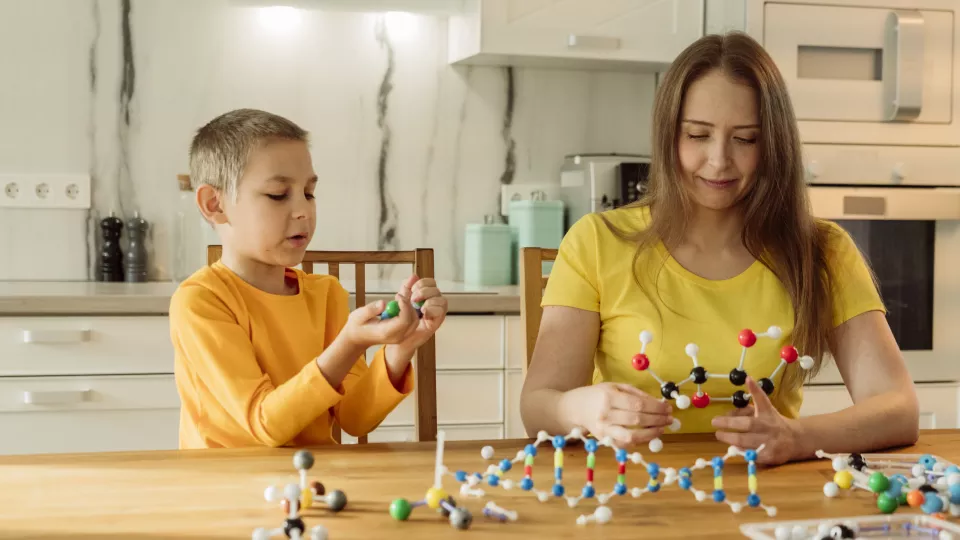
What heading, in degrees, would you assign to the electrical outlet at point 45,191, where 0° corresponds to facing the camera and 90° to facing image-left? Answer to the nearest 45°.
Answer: approximately 0°

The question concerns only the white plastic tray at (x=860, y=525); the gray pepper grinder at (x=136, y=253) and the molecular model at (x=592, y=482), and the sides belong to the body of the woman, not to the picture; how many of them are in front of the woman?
2

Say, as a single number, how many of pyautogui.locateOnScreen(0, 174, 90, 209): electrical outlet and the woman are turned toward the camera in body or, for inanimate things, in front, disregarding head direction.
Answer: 2

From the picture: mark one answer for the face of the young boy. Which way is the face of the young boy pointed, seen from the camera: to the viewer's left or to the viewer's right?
to the viewer's right

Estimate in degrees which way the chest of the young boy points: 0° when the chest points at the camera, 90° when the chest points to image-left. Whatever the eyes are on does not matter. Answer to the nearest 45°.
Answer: approximately 315°

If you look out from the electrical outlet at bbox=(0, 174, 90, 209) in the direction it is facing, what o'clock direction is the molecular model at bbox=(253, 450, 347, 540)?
The molecular model is roughly at 12 o'clock from the electrical outlet.
